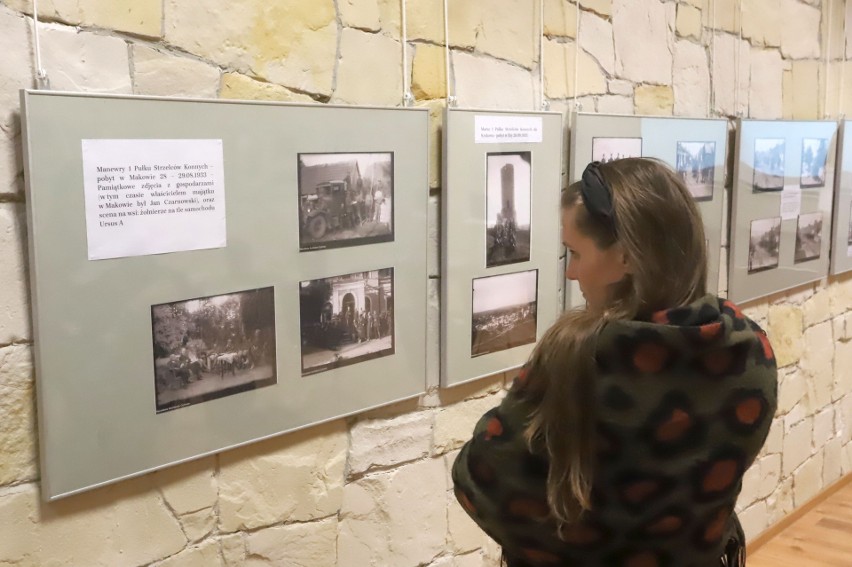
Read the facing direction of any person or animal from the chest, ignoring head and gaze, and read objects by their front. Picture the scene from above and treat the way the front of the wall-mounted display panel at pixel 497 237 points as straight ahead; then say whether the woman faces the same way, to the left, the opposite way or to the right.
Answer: the opposite way

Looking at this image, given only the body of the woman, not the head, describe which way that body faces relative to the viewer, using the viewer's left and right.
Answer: facing away from the viewer and to the left of the viewer

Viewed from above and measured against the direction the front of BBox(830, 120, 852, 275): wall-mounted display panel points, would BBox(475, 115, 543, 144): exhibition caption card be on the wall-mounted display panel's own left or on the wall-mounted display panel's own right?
on the wall-mounted display panel's own right

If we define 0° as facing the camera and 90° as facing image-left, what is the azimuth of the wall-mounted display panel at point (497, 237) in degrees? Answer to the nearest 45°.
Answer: approximately 315°

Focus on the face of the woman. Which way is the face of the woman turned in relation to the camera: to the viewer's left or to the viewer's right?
to the viewer's left

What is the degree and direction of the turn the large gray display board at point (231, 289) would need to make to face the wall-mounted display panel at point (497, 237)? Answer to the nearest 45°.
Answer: approximately 90° to its left

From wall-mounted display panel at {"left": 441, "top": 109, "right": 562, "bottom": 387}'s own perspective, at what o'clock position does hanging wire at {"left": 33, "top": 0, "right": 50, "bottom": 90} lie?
The hanging wire is roughly at 3 o'clock from the wall-mounted display panel.

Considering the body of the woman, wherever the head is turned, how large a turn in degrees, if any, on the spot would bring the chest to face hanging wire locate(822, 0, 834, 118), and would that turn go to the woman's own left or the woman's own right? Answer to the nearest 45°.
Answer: approximately 45° to the woman's own right

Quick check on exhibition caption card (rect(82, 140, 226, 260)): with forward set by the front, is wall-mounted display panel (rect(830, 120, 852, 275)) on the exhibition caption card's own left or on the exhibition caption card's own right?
on the exhibition caption card's own left

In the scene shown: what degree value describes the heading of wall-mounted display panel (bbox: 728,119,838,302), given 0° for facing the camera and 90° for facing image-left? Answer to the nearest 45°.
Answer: approximately 315°

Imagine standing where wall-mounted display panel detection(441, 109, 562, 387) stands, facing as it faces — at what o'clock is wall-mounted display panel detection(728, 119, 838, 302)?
wall-mounted display panel detection(728, 119, 838, 302) is roughly at 9 o'clock from wall-mounted display panel detection(441, 109, 562, 387).
